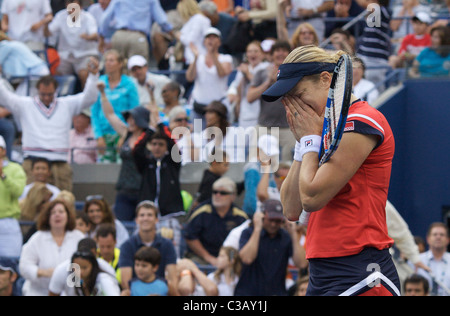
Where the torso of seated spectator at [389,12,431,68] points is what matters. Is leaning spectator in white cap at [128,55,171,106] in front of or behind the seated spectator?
in front

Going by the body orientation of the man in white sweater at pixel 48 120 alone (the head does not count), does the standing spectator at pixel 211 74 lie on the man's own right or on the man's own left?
on the man's own left

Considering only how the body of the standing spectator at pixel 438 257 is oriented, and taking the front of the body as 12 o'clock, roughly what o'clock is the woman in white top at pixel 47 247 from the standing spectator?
The woman in white top is roughly at 2 o'clock from the standing spectator.

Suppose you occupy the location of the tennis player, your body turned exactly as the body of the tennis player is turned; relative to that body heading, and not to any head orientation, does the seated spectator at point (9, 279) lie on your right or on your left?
on your right

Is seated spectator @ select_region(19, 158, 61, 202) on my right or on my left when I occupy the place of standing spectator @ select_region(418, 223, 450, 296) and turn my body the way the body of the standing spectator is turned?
on my right

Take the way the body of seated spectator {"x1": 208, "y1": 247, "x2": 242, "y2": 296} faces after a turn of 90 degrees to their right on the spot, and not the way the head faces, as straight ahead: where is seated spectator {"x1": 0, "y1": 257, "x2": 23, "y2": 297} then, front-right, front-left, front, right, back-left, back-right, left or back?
front-left

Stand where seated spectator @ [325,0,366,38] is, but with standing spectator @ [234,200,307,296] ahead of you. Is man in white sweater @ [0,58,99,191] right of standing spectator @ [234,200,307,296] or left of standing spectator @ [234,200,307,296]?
right

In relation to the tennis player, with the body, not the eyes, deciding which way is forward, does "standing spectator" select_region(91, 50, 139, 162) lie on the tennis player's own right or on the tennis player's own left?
on the tennis player's own right

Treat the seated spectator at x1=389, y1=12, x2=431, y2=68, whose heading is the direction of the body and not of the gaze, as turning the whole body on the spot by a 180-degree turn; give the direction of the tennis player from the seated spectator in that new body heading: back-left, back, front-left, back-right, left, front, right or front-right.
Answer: back-right

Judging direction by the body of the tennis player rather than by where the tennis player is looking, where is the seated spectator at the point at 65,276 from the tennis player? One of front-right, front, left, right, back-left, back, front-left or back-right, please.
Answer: front-right
